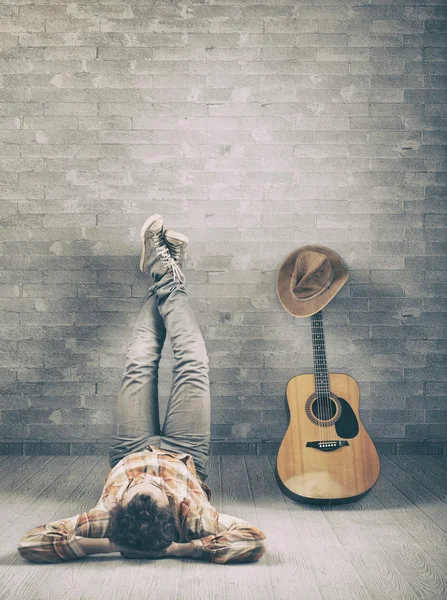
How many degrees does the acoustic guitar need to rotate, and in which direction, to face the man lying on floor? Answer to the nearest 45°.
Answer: approximately 45° to its right

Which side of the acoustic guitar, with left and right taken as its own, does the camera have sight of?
front
